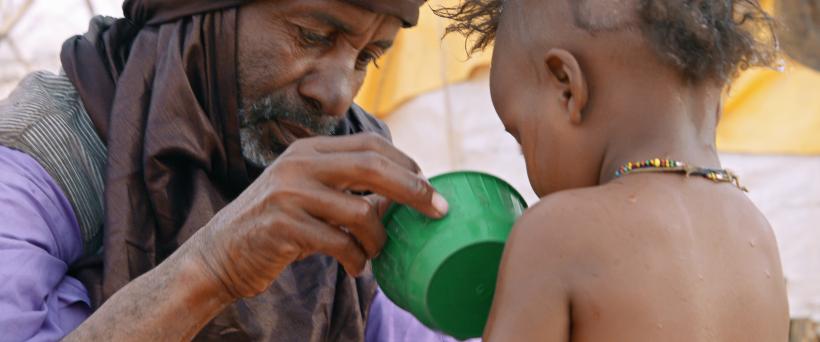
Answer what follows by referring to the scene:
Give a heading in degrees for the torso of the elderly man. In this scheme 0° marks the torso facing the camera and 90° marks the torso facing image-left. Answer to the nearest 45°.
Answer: approximately 315°

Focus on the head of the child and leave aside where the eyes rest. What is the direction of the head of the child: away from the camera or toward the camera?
away from the camera

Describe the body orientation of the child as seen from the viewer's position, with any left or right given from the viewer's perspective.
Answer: facing away from the viewer and to the left of the viewer
